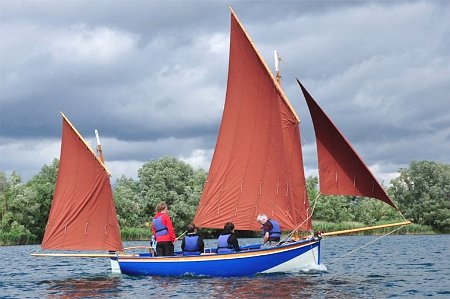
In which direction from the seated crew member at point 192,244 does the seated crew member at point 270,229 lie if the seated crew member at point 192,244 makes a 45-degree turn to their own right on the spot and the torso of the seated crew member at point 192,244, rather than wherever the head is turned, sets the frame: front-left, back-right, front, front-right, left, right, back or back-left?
front-right

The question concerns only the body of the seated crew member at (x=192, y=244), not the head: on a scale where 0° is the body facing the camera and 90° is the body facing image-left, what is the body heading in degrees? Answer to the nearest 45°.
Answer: approximately 180°

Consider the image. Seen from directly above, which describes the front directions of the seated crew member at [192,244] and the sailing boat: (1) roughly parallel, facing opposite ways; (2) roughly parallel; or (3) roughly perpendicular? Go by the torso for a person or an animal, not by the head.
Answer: roughly perpendicular

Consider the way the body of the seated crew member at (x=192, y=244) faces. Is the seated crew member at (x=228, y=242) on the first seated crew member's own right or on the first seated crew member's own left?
on the first seated crew member's own right

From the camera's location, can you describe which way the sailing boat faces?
facing to the right of the viewer
